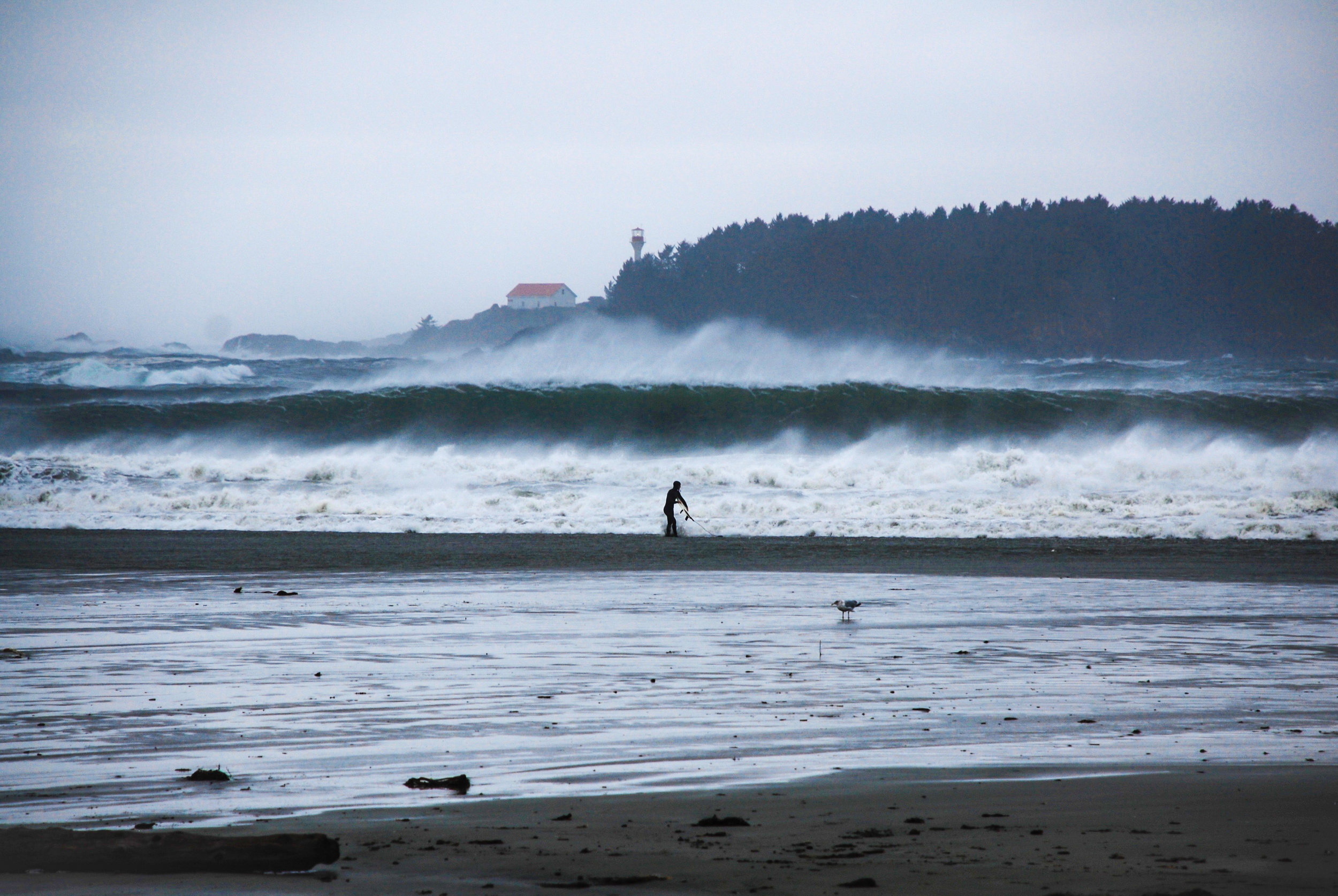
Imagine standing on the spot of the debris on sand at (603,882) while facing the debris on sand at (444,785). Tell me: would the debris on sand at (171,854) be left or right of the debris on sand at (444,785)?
left

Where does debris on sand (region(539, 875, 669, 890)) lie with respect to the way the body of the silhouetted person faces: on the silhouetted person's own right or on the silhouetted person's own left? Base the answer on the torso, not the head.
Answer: on the silhouetted person's own right

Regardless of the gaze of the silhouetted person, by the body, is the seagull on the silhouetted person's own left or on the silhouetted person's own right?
on the silhouetted person's own right

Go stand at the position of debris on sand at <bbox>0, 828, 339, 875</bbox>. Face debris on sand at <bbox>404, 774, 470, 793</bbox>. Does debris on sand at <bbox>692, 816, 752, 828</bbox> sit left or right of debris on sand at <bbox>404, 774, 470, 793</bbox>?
right

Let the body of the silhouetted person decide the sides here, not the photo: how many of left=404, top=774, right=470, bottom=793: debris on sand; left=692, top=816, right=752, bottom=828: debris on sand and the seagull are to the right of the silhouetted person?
3

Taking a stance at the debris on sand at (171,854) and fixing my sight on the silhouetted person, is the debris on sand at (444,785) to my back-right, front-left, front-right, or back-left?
front-right

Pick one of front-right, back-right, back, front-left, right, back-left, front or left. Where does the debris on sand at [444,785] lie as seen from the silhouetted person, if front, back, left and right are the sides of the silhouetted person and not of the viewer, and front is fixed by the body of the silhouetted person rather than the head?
right

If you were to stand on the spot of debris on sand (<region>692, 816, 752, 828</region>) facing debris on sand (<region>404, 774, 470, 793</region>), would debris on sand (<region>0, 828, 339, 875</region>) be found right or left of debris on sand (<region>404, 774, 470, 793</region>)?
left

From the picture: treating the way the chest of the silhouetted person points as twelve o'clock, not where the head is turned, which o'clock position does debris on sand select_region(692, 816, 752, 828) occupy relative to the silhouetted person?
The debris on sand is roughly at 3 o'clock from the silhouetted person.

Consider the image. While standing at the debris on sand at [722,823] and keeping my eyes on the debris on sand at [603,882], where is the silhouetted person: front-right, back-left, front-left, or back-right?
back-right

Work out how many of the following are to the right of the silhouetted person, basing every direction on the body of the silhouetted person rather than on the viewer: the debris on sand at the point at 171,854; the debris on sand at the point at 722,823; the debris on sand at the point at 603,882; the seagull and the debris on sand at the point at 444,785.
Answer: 5

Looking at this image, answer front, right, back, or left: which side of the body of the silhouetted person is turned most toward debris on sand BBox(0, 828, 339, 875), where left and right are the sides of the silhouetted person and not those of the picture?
right

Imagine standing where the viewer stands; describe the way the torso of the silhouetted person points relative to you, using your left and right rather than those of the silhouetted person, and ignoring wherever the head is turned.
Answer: facing to the right of the viewer

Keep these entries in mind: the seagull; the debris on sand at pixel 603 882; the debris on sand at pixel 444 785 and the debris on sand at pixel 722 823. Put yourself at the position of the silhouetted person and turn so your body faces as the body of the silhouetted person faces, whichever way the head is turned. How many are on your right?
4
